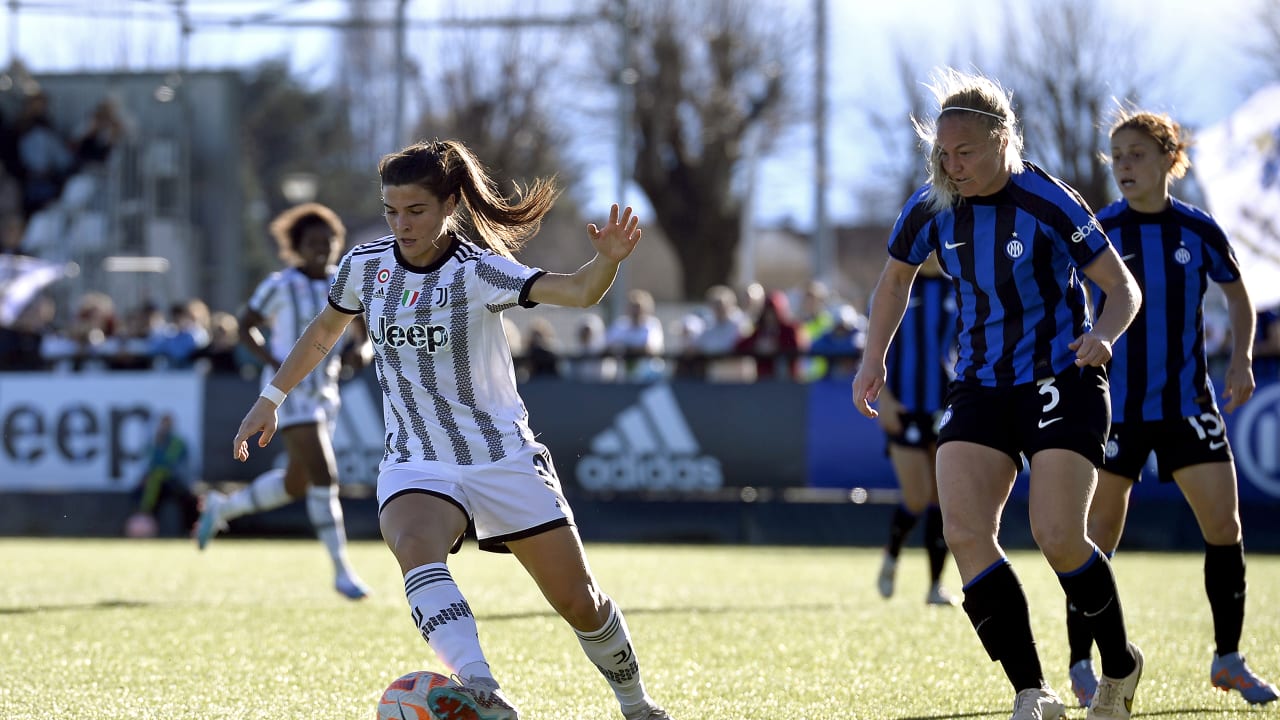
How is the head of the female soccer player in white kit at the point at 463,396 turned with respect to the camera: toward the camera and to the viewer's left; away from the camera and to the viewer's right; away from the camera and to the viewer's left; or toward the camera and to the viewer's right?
toward the camera and to the viewer's left

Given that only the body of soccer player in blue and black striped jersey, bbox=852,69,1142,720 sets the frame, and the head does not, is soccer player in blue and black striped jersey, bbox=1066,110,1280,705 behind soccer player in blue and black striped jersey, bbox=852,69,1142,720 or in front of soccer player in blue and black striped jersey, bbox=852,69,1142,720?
behind

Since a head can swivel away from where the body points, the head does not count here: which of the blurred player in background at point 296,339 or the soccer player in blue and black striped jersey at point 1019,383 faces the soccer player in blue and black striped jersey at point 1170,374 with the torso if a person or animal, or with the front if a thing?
the blurred player in background

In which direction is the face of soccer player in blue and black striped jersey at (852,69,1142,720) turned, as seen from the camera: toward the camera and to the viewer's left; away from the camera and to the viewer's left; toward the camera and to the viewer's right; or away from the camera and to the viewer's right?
toward the camera and to the viewer's left

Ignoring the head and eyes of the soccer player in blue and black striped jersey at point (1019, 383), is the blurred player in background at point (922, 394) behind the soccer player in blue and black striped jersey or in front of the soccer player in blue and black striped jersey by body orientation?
behind

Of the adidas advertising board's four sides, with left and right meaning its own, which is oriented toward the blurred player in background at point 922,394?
front

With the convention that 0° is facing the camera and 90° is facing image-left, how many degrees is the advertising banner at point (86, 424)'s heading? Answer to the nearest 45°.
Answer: approximately 0°

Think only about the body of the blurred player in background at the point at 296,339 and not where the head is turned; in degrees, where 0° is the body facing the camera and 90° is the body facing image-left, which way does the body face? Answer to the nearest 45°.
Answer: approximately 315°
